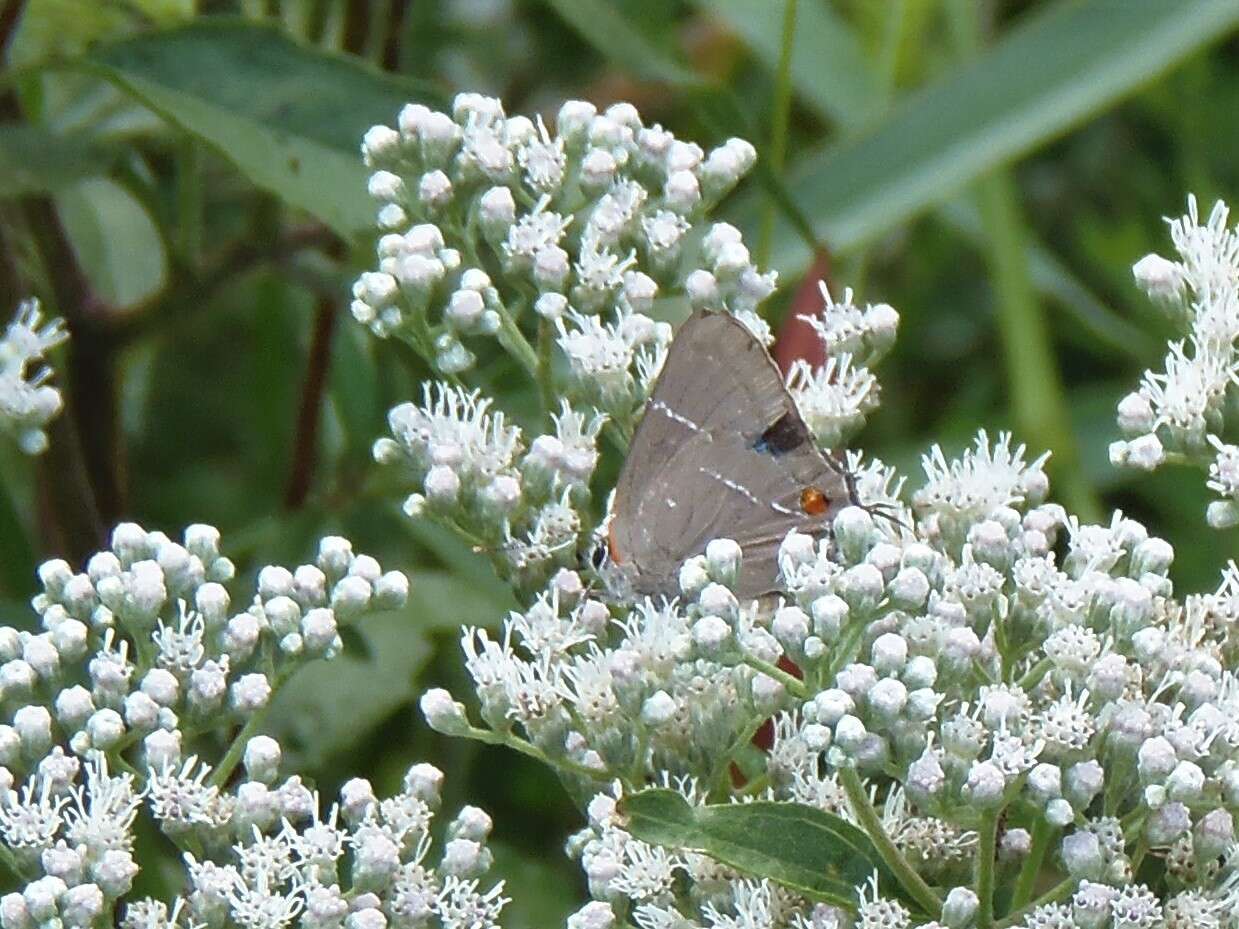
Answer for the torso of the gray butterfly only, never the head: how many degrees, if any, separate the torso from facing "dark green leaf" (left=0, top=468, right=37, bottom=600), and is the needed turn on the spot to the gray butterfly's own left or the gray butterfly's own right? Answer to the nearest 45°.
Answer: approximately 45° to the gray butterfly's own right

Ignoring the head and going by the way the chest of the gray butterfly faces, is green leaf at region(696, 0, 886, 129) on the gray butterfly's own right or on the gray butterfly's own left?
on the gray butterfly's own right

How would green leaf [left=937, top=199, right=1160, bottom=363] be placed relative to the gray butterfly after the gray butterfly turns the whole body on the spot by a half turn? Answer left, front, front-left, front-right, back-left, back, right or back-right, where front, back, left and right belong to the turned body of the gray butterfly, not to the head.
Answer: left

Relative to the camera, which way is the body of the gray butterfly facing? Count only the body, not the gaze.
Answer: to the viewer's left

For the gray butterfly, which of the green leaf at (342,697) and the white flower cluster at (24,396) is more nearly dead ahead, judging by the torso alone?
the white flower cluster
